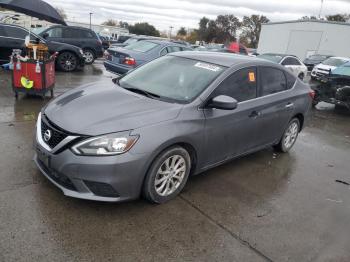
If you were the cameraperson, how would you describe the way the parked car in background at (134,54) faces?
facing away from the viewer and to the right of the viewer

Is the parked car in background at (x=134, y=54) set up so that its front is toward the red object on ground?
no

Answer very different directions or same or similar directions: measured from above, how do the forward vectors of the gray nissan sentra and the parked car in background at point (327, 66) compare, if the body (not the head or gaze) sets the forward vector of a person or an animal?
same or similar directions

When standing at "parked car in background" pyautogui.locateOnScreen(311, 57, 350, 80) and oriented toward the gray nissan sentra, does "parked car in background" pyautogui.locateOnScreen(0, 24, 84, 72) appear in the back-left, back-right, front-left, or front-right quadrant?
front-right

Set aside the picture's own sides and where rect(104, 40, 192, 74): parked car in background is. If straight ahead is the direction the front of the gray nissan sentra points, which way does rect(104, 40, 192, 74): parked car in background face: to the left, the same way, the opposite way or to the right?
the opposite way

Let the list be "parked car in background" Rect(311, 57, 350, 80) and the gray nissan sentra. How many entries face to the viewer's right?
0

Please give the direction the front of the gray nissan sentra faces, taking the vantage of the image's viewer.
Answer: facing the viewer and to the left of the viewer

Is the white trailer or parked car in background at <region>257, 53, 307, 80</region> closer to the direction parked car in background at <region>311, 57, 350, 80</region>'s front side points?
the parked car in background

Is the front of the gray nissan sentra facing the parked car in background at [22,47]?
no

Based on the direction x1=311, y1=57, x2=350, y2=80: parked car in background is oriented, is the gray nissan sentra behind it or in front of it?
in front

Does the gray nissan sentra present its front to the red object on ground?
no

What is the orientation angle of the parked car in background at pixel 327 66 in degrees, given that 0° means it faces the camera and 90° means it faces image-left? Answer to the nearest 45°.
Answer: approximately 45°
